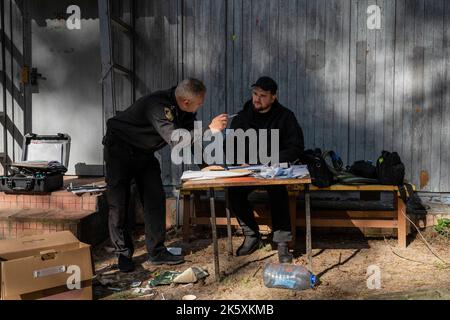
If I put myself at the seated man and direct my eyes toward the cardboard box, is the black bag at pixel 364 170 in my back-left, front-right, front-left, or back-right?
back-left

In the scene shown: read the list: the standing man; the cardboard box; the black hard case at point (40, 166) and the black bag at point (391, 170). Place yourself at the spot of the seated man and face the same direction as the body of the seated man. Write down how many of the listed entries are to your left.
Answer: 1

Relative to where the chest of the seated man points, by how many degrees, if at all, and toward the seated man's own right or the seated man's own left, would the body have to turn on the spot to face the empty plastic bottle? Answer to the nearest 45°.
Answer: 0° — they already face it

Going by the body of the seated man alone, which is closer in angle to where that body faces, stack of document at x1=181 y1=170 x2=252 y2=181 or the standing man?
the stack of document

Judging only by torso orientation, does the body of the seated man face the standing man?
no

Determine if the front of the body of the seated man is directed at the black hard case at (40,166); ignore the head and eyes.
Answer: no

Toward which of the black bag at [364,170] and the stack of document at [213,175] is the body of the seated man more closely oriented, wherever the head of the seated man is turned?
the stack of document

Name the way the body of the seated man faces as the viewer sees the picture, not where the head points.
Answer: toward the camera

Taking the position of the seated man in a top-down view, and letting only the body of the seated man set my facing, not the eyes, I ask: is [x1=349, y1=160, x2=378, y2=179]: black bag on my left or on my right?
on my left

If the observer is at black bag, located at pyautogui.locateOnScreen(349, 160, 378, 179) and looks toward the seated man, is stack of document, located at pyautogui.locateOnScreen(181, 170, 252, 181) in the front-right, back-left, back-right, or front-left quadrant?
front-left

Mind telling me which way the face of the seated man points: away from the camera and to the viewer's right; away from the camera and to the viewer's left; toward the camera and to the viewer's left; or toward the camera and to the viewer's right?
toward the camera and to the viewer's left

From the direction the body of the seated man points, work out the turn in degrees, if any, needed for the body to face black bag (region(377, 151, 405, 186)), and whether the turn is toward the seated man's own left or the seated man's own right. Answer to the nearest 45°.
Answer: approximately 90° to the seated man's own left

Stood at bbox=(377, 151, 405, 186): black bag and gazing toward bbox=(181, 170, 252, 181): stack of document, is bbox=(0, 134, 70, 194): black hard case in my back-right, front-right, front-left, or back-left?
front-right

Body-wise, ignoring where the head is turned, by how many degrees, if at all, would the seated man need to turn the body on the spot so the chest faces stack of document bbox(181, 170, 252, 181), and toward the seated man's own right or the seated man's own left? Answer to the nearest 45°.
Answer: approximately 45° to the seated man's own right

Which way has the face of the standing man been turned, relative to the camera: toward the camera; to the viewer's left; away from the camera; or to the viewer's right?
to the viewer's right
